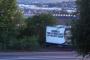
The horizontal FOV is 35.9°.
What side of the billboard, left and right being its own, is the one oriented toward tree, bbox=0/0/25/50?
right

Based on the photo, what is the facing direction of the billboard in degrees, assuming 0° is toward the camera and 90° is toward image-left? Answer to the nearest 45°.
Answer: approximately 0°
